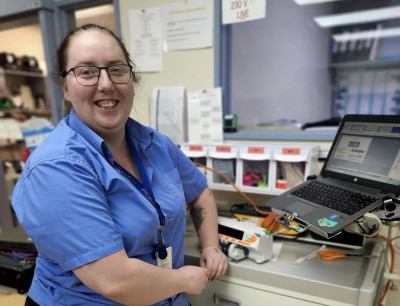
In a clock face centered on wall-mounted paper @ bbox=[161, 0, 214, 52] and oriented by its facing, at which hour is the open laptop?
The open laptop is roughly at 11 o'clock from the wall-mounted paper.

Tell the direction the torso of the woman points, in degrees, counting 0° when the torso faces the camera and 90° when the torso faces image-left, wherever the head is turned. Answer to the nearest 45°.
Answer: approximately 315°

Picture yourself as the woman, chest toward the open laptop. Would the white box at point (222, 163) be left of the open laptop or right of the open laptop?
left

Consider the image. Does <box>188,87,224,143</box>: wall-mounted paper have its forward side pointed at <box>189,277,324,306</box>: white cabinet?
yes

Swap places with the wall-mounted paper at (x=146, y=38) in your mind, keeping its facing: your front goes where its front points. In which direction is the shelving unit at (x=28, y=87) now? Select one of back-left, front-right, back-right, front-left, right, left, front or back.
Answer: back-right

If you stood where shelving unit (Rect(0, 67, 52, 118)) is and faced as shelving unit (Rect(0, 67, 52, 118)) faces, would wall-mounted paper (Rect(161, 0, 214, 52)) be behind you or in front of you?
in front

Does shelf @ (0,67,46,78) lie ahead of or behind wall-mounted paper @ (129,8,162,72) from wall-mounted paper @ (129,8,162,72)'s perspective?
behind

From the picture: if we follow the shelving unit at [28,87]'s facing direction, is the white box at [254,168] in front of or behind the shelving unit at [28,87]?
in front

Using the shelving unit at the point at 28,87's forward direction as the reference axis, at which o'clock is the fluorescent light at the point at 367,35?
The fluorescent light is roughly at 10 o'clock from the shelving unit.
